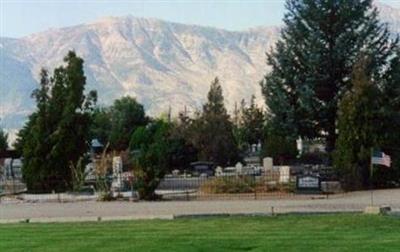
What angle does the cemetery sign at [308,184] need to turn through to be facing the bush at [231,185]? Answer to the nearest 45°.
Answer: approximately 90° to its right

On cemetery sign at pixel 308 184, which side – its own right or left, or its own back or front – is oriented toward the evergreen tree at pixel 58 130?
right

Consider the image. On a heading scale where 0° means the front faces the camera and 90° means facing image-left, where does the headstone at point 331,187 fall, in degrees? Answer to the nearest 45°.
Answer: approximately 0°

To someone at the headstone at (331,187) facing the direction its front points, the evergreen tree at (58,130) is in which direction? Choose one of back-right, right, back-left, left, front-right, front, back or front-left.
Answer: right

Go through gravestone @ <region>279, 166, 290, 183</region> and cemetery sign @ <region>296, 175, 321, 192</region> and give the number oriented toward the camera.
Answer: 2

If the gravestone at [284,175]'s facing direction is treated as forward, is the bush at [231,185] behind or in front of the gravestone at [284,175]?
in front

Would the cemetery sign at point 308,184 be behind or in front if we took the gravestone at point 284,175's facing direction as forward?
in front

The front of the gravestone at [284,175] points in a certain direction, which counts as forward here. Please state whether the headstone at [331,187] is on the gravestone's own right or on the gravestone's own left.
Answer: on the gravestone's own left

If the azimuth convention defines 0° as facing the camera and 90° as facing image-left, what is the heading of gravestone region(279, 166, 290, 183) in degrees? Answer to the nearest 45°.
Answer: approximately 0°

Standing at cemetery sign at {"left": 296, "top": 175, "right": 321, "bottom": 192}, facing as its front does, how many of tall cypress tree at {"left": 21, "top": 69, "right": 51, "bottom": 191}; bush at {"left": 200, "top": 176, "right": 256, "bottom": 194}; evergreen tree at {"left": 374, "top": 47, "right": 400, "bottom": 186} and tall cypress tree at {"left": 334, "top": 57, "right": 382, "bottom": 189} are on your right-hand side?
2

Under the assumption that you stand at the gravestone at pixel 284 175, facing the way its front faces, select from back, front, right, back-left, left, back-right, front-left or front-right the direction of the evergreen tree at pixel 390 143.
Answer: left
